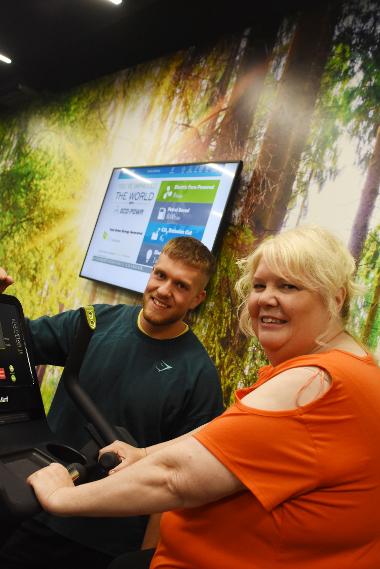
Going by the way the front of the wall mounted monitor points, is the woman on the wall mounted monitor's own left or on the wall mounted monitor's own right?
on the wall mounted monitor's own left

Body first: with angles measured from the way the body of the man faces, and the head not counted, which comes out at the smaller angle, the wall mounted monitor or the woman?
the woman

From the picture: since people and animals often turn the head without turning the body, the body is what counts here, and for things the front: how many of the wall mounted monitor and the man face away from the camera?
0

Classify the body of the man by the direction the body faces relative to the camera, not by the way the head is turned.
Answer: toward the camera

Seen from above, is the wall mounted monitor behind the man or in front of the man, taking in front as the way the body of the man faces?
behind

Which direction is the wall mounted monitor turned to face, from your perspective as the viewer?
facing the viewer and to the left of the viewer
